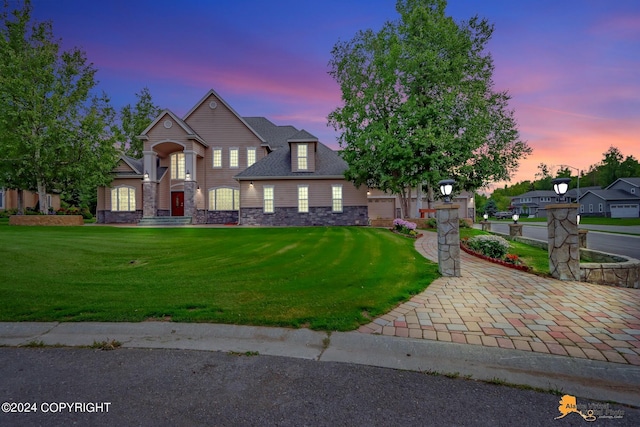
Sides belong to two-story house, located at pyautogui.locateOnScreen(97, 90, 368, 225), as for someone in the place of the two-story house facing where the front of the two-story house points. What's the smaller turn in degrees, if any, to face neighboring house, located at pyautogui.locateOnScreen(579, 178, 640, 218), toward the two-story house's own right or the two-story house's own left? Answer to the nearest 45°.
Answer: approximately 90° to the two-story house's own left

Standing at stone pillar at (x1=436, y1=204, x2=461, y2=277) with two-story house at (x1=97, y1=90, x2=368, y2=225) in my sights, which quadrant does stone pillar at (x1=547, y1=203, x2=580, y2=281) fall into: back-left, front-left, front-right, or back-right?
back-right

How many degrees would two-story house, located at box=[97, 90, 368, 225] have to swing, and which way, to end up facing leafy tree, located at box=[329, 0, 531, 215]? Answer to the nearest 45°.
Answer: approximately 45° to its left

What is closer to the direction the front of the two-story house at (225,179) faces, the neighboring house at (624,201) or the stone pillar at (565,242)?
the stone pillar

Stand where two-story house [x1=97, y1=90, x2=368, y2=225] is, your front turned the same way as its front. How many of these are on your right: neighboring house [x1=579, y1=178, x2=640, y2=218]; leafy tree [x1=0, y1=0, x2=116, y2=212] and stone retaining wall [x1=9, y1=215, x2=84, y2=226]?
2

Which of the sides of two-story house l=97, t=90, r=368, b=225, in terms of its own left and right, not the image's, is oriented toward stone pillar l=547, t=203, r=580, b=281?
front

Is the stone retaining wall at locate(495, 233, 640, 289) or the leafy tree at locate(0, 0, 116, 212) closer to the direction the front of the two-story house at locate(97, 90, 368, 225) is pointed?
the stone retaining wall

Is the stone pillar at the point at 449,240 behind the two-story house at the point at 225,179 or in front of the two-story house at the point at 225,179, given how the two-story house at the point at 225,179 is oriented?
in front

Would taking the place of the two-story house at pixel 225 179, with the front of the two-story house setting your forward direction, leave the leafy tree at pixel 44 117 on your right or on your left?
on your right

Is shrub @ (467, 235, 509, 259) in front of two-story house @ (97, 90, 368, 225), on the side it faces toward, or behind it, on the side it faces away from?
in front

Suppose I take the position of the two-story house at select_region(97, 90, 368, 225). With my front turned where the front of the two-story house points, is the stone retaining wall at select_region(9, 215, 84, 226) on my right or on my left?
on my right

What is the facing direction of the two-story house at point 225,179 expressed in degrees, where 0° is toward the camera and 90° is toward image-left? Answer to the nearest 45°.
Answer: approximately 0°
